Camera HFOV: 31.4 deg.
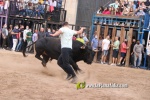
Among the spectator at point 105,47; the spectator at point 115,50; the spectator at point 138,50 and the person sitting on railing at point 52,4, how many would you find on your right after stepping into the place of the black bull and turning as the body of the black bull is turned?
0

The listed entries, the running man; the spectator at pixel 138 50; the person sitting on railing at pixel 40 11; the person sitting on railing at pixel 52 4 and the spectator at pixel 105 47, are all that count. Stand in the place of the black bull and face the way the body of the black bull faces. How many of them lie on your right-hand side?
1

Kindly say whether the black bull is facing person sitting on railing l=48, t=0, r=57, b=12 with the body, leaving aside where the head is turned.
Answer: no

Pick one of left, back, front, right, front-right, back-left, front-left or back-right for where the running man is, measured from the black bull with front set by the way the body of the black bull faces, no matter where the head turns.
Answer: right

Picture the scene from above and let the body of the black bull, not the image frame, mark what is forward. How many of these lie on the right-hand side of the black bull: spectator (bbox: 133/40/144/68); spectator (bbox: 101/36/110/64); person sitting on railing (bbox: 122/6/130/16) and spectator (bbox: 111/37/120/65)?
0

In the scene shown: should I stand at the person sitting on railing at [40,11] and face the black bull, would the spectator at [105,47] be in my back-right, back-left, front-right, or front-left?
front-left

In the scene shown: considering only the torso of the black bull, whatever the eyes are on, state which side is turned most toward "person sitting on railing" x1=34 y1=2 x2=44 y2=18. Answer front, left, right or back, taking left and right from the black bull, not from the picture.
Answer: left

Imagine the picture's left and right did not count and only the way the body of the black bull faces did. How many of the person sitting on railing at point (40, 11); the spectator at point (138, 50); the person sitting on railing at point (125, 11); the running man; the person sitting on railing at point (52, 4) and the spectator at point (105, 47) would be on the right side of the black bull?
1

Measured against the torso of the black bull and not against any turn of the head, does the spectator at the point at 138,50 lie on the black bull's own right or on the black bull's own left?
on the black bull's own left

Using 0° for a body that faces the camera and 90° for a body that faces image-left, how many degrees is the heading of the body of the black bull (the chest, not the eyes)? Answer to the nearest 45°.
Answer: approximately 270°

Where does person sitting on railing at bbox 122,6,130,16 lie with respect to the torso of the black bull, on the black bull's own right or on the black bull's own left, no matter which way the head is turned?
on the black bull's own left

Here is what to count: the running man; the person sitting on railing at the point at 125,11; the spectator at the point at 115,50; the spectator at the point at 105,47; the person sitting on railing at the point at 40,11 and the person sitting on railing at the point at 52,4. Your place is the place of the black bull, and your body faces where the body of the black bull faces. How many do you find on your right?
1
